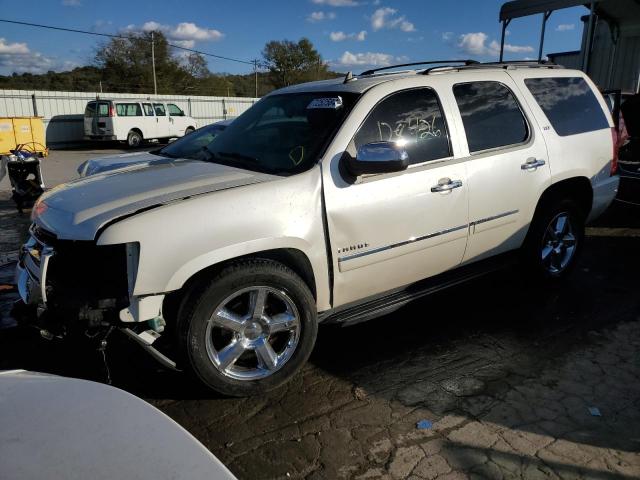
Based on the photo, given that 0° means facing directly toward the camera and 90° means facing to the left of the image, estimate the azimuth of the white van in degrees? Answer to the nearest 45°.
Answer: approximately 225°

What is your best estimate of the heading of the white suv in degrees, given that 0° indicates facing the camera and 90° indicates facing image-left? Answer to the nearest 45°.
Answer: approximately 45°

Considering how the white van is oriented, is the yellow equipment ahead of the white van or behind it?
behind

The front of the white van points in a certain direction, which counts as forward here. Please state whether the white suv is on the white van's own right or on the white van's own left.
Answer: on the white van's own right

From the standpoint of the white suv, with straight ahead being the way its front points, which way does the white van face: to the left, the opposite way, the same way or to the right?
the opposite way

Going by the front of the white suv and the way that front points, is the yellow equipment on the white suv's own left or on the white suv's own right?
on the white suv's own right

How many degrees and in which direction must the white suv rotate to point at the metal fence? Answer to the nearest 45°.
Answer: approximately 90° to its right

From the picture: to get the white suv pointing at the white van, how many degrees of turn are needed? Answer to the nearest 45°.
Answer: approximately 135° to its right
